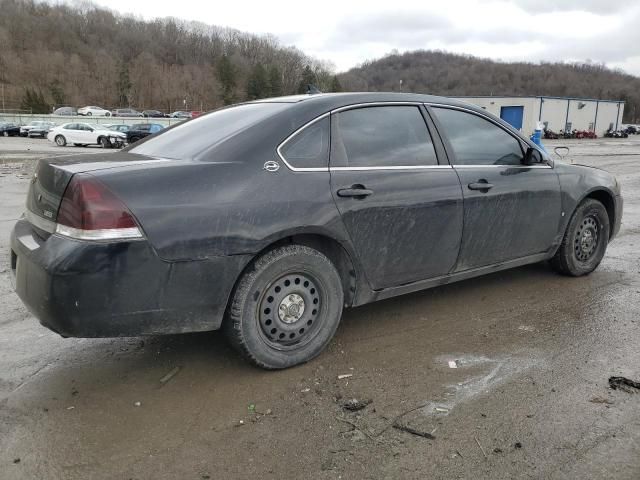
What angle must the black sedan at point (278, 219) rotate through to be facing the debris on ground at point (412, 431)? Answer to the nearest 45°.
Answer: approximately 90° to its right

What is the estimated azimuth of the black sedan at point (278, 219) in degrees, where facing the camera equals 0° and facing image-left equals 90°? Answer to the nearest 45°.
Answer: approximately 225°

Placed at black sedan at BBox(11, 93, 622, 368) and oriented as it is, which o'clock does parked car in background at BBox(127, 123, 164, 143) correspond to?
The parked car in background is roughly at 10 o'clock from the black sedan.

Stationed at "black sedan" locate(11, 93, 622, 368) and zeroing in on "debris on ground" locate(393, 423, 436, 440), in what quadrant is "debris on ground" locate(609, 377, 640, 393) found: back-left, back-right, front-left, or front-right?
front-left

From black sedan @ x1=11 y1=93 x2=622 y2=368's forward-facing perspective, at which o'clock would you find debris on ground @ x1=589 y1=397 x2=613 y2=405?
The debris on ground is roughly at 2 o'clock from the black sedan.

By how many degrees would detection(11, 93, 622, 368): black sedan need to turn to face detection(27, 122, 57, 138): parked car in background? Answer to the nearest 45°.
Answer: approximately 90° to its left

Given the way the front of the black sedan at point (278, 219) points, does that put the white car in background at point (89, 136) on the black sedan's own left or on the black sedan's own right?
on the black sedan's own left

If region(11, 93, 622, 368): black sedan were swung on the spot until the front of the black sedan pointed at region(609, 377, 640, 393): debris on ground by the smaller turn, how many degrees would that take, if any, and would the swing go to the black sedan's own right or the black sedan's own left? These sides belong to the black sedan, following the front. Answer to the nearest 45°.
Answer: approximately 45° to the black sedan's own right

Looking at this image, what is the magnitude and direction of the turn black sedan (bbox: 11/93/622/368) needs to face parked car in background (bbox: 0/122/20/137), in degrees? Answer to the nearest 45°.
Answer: approximately 90° to its left
